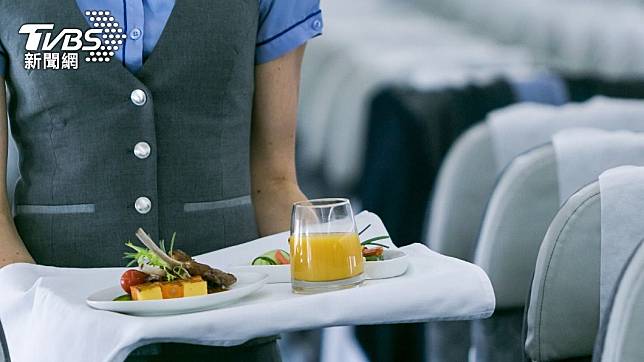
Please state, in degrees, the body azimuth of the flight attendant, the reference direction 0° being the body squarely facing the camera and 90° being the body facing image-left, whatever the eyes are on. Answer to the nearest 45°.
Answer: approximately 0°

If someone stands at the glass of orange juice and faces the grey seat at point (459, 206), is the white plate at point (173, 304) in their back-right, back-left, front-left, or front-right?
back-left

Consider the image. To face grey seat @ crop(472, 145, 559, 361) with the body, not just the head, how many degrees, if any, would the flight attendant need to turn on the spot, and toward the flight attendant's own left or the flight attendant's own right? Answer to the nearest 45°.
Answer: approximately 135° to the flight attendant's own left
